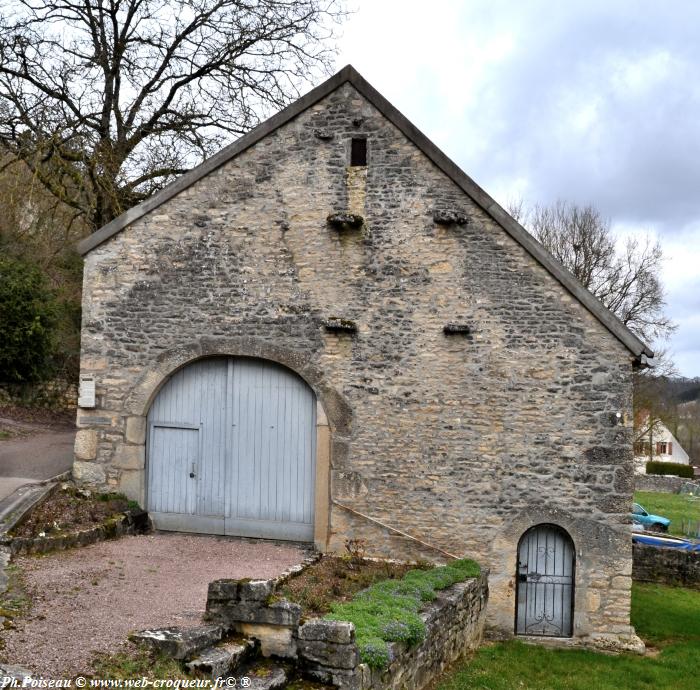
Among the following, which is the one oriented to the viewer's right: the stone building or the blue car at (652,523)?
the blue car

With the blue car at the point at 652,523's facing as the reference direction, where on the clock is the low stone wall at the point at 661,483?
The low stone wall is roughly at 9 o'clock from the blue car.

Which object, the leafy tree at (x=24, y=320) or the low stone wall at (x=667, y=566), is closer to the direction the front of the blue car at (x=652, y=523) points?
the low stone wall

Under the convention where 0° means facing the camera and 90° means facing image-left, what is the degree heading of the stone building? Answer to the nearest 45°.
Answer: approximately 0°

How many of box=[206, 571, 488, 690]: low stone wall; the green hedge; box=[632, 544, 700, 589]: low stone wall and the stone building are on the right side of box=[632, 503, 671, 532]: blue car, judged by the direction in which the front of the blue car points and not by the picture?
3

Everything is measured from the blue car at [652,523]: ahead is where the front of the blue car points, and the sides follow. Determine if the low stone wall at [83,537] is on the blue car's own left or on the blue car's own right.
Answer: on the blue car's own right

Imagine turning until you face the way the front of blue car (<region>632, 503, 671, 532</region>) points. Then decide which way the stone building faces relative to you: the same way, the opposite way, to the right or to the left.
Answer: to the right

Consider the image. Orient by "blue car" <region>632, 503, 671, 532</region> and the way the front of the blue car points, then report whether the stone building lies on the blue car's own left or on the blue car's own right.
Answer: on the blue car's own right

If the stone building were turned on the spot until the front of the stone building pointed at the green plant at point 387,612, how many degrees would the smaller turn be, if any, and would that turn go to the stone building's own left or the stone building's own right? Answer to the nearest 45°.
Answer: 0° — it already faces it

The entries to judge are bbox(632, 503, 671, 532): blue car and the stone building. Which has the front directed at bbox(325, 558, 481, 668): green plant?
the stone building

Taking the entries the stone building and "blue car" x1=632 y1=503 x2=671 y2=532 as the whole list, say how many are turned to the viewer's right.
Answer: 1

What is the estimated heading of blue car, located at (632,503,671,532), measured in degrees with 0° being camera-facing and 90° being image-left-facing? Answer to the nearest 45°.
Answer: approximately 270°

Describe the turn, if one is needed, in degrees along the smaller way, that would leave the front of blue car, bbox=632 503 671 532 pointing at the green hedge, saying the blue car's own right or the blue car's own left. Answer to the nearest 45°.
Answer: approximately 90° to the blue car's own left
